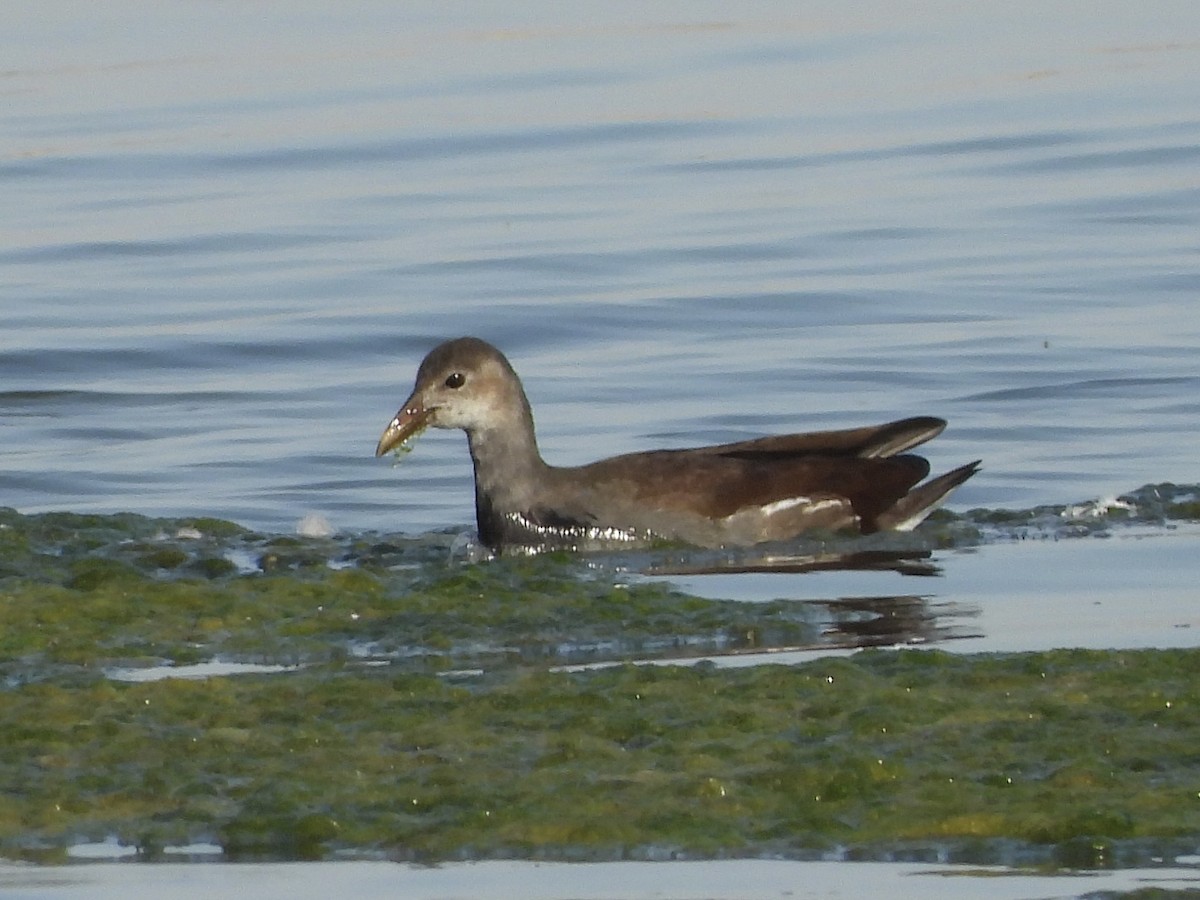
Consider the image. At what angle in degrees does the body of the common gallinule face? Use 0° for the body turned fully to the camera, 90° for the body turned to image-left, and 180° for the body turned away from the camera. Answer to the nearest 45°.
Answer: approximately 90°
